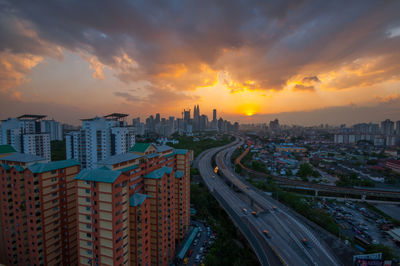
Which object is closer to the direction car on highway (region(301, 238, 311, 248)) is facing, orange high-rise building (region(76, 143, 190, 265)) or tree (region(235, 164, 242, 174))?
the orange high-rise building

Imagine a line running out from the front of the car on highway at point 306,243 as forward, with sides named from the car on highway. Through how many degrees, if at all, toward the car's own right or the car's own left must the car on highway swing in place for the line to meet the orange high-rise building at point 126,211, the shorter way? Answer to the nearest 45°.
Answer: approximately 90° to the car's own right

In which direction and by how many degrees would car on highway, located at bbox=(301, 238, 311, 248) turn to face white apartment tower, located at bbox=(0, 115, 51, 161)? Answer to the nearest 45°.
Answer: approximately 135° to its right

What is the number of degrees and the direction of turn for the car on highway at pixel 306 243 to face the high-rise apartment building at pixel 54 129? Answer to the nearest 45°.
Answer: approximately 135° to its right

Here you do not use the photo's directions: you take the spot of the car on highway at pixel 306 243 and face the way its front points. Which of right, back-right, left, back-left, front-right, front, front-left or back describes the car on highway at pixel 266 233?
back-right

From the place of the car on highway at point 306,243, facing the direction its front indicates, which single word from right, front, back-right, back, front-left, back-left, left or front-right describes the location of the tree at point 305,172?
back-left

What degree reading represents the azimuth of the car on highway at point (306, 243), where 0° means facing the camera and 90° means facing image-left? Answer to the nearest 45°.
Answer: approximately 315°
